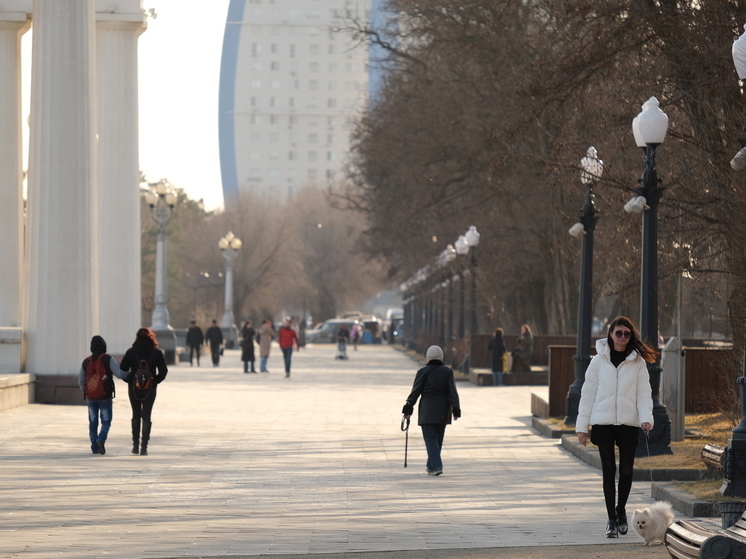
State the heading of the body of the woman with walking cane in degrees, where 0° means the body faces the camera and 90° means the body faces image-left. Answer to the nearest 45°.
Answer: approximately 180°

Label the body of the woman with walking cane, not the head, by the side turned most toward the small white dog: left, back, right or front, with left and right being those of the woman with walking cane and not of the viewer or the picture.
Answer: back

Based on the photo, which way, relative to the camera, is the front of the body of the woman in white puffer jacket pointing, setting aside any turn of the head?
toward the camera

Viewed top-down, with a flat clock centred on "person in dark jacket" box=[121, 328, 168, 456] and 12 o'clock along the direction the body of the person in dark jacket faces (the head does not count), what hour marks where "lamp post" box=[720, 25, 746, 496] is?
The lamp post is roughly at 5 o'clock from the person in dark jacket.

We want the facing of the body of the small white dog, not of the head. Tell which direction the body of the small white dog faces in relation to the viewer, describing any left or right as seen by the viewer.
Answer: facing the viewer and to the left of the viewer

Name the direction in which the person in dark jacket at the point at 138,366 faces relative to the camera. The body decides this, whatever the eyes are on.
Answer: away from the camera

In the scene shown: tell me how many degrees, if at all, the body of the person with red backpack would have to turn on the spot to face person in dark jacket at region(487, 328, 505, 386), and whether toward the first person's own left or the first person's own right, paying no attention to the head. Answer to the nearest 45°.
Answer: approximately 45° to the first person's own right

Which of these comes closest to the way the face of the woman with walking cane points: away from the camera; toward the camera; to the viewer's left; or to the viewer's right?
away from the camera

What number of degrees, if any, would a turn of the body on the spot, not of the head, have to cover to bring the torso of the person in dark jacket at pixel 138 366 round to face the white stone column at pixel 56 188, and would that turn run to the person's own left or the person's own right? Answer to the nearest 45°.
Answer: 0° — they already face it

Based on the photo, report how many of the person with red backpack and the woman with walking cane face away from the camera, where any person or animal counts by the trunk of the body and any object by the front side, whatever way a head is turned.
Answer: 2

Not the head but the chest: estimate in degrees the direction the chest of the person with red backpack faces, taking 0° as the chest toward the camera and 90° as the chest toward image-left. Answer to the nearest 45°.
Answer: approximately 180°
